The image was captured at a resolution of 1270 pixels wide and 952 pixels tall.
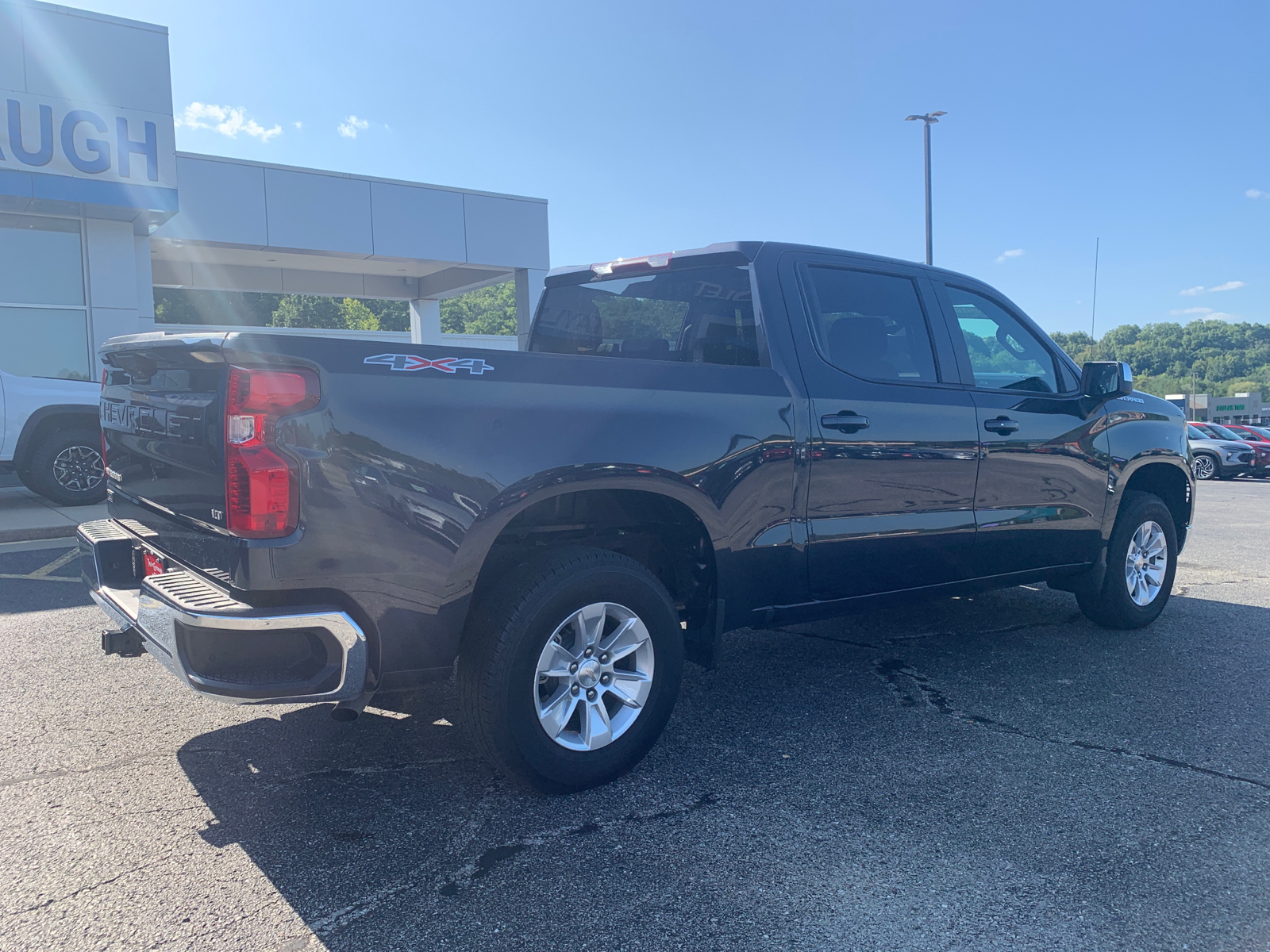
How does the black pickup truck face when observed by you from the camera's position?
facing away from the viewer and to the right of the viewer

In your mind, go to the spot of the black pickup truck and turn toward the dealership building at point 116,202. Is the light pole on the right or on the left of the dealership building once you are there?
right

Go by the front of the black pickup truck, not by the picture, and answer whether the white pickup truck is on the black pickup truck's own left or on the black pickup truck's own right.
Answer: on the black pickup truck's own left

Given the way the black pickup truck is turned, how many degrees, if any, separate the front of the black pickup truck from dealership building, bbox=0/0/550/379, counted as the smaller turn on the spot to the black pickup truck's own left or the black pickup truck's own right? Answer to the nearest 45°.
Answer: approximately 90° to the black pickup truck's own left

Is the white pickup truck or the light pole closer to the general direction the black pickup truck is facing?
the light pole

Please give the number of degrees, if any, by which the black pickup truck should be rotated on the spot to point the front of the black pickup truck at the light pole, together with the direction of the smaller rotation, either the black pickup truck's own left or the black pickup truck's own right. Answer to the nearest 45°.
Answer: approximately 45° to the black pickup truck's own left

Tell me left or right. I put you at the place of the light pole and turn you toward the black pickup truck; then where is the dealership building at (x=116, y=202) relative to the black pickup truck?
right
